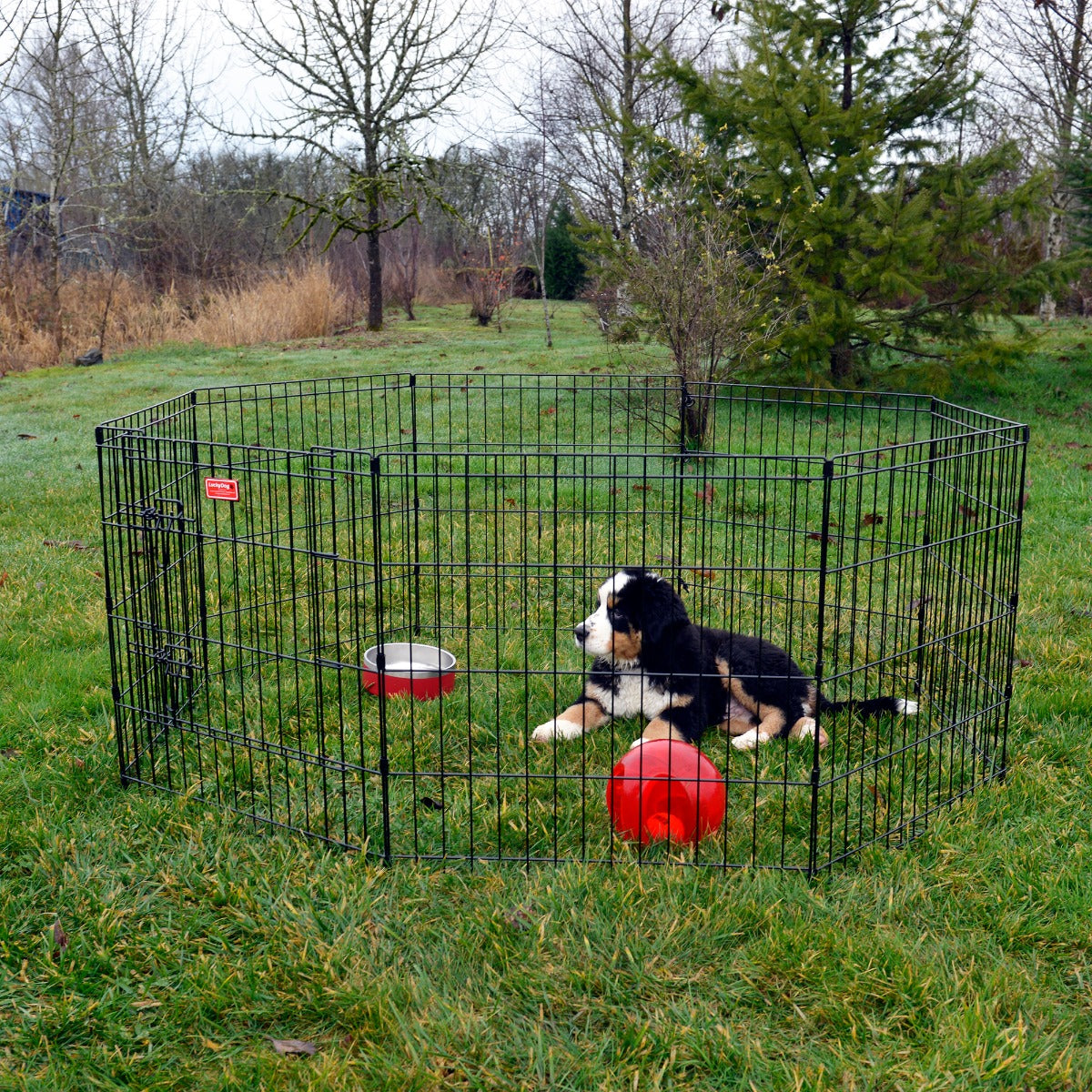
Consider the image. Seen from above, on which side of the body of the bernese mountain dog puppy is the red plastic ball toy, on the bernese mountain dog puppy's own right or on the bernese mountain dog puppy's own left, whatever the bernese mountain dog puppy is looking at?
on the bernese mountain dog puppy's own left

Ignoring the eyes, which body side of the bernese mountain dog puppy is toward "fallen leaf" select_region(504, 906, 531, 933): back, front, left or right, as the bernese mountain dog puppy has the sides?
left

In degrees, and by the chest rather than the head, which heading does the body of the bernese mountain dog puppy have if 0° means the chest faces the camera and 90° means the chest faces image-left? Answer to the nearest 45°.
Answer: approximately 90°

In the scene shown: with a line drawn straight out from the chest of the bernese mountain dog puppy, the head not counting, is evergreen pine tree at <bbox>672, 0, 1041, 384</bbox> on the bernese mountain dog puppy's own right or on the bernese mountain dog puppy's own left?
on the bernese mountain dog puppy's own right

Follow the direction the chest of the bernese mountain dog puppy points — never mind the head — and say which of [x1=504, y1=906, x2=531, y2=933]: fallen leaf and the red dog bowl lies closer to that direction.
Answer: the red dog bowl

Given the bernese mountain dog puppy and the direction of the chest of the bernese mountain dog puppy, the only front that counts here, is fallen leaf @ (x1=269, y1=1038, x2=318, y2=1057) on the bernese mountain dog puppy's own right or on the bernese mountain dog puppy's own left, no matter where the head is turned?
on the bernese mountain dog puppy's own left

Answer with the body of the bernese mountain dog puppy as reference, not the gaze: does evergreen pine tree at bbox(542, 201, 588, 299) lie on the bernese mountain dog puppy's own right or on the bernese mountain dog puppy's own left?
on the bernese mountain dog puppy's own right
